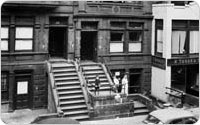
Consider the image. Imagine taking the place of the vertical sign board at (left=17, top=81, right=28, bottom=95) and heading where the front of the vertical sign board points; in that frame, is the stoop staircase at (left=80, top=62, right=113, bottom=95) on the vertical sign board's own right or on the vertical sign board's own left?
on the vertical sign board's own left

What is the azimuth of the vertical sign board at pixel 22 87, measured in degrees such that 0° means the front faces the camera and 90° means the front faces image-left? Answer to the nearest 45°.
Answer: approximately 0°

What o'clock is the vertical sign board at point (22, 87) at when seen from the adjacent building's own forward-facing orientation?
The vertical sign board is roughly at 2 o'clock from the adjacent building.

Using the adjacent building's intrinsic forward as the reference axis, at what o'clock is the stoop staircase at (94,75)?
The stoop staircase is roughly at 2 o'clock from the adjacent building.

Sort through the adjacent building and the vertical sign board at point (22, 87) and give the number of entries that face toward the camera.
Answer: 2

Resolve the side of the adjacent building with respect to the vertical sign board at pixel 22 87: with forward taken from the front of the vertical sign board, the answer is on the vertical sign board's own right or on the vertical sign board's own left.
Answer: on the vertical sign board's own left
